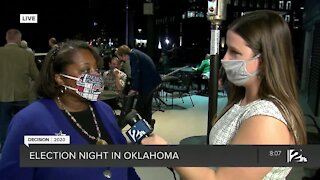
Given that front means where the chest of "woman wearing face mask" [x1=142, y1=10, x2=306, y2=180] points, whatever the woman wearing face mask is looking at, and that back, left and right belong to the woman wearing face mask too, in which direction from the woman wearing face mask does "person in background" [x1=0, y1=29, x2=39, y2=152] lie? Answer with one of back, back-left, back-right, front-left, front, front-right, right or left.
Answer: front-right

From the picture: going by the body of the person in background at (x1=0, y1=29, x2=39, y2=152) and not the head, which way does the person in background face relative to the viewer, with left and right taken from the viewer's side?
facing away from the viewer

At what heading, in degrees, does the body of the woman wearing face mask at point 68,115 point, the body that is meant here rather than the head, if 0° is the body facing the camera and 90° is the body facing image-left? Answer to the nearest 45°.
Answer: approximately 315°

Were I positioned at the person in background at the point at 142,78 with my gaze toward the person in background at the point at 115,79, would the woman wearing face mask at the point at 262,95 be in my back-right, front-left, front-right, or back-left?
back-left

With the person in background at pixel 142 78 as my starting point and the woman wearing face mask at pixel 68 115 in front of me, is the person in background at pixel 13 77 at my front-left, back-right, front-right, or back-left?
front-right

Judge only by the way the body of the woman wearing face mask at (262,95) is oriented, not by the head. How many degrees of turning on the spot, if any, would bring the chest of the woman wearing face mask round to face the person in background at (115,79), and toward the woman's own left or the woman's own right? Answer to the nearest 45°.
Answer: approximately 90° to the woman's own right

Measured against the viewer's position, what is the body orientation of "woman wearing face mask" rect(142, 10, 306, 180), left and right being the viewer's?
facing to the left of the viewer

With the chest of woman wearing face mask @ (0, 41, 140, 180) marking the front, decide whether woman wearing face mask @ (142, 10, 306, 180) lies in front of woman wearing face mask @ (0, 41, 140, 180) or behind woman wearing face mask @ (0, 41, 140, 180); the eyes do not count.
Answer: in front

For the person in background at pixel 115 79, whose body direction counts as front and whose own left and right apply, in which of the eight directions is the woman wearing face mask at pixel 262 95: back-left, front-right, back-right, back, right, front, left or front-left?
front

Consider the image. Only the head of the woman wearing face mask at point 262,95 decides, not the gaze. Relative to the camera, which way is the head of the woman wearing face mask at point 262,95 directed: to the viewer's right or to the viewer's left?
to the viewer's left

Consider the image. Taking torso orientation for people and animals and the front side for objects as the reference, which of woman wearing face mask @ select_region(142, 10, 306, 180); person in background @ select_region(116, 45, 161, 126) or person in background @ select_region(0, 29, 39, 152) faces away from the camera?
person in background @ select_region(0, 29, 39, 152)
